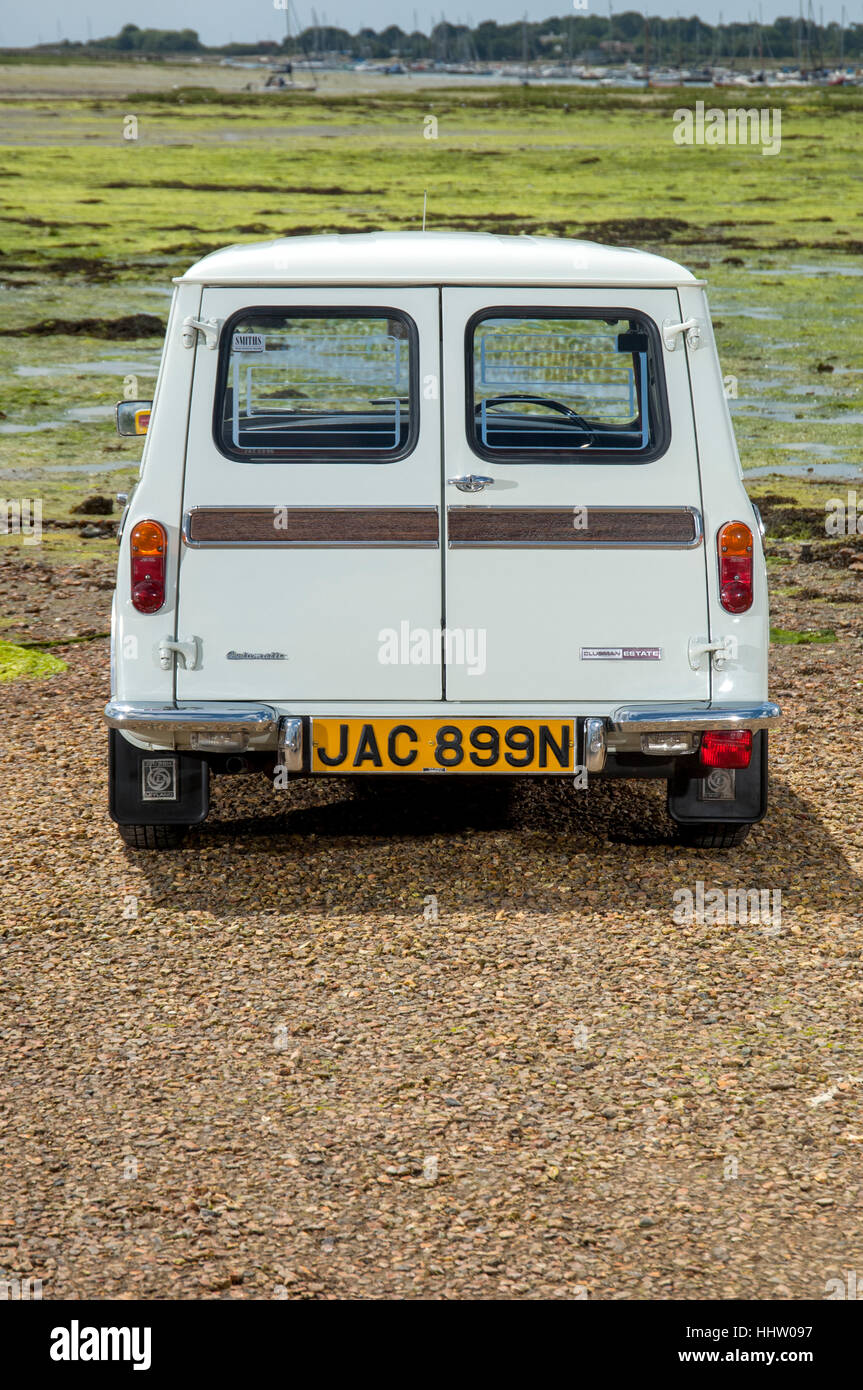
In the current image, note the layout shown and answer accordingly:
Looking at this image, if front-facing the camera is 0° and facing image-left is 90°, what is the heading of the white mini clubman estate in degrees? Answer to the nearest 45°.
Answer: approximately 180°
